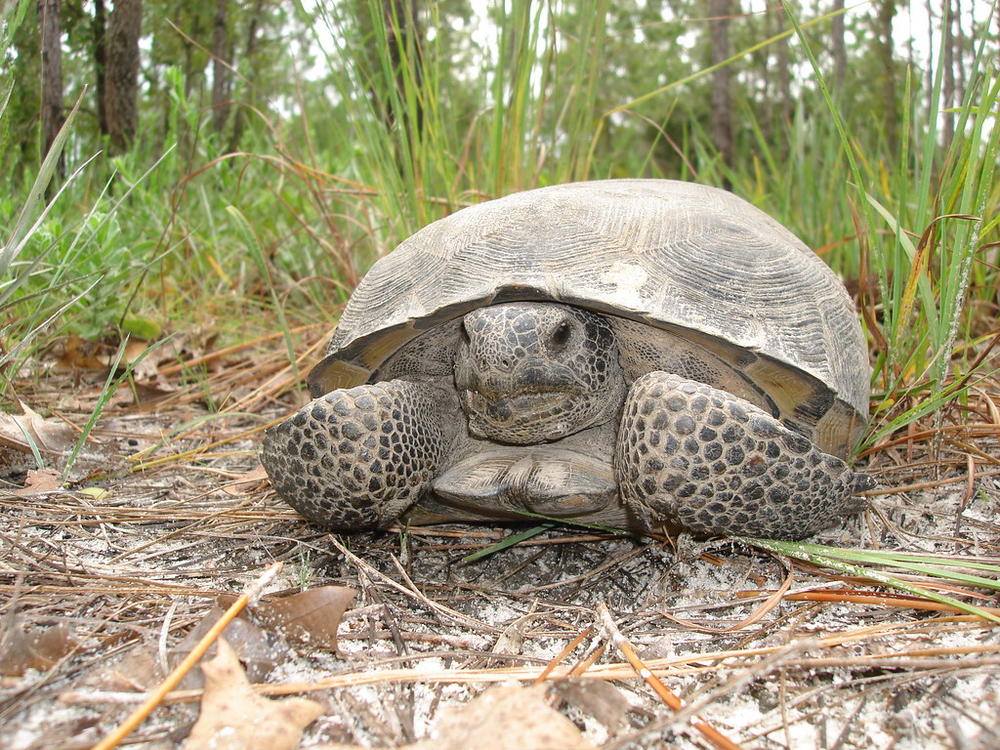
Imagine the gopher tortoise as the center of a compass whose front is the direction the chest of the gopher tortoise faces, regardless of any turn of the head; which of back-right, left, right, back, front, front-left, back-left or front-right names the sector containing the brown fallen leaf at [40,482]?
right

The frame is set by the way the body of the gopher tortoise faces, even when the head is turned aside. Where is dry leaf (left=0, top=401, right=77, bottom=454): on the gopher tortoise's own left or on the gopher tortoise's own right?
on the gopher tortoise's own right

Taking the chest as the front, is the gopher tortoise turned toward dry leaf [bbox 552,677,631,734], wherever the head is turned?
yes

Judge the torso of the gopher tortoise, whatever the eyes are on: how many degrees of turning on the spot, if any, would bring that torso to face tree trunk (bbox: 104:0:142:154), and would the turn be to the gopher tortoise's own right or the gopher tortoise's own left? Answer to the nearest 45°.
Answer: approximately 135° to the gopher tortoise's own right

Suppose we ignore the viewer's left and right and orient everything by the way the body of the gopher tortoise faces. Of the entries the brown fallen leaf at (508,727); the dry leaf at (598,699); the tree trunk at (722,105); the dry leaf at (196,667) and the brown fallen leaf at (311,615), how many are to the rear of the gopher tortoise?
1

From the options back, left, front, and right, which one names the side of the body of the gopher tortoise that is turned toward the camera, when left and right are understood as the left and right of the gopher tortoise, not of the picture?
front

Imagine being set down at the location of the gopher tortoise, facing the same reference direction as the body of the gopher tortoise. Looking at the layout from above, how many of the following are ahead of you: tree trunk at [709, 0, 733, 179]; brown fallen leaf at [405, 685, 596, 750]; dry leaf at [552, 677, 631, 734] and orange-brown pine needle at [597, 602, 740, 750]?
3

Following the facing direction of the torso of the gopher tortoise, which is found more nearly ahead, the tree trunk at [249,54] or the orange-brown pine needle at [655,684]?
the orange-brown pine needle

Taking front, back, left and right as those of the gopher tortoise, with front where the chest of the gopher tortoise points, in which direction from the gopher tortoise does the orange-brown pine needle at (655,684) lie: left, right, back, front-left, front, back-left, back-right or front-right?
front

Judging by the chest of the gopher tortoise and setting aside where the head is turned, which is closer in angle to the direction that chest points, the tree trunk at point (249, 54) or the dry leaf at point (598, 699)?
the dry leaf

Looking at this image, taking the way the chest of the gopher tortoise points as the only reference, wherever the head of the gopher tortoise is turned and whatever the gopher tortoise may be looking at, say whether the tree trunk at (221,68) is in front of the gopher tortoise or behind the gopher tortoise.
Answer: behind

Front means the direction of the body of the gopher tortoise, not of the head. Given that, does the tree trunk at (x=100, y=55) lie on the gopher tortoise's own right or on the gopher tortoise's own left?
on the gopher tortoise's own right

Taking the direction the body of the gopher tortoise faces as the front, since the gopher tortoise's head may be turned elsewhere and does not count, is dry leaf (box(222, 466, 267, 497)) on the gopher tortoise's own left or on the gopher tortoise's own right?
on the gopher tortoise's own right

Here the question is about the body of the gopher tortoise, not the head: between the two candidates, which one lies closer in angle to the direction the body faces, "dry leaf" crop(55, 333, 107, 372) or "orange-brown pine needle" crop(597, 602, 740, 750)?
the orange-brown pine needle
